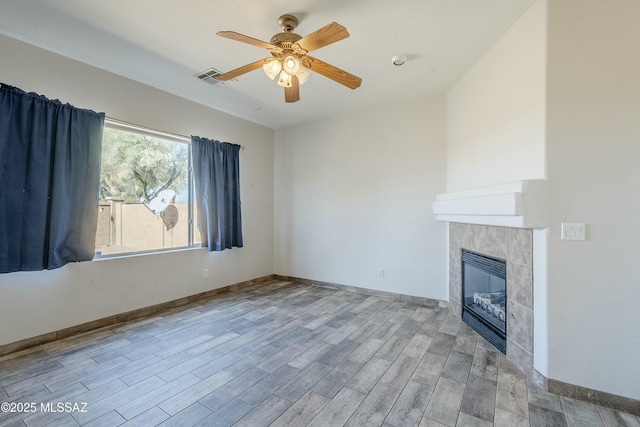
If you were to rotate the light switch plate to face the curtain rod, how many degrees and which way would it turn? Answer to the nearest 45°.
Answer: approximately 90° to its right

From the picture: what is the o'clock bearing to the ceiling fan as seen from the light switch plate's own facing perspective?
The ceiling fan is roughly at 2 o'clock from the light switch plate.

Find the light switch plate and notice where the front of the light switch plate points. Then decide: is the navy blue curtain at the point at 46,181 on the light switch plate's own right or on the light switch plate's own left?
on the light switch plate's own right

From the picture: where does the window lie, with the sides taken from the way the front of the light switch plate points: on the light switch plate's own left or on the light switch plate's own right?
on the light switch plate's own right

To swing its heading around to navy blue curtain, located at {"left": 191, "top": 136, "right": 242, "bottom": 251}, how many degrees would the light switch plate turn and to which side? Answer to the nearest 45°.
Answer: approximately 90° to its right
